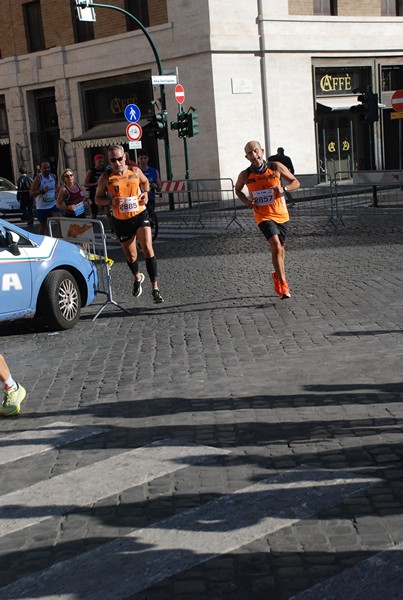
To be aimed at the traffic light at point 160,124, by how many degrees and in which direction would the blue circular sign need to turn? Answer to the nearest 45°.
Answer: approximately 135° to its left

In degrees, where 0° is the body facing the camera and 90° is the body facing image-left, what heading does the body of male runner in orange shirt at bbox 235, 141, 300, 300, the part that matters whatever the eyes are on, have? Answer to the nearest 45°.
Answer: approximately 0°

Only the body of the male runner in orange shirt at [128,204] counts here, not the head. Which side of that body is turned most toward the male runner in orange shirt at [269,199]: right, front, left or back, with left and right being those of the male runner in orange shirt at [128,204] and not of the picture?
left

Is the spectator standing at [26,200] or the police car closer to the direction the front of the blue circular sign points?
the police car

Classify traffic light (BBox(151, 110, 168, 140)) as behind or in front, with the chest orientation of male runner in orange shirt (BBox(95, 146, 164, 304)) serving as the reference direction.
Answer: behind

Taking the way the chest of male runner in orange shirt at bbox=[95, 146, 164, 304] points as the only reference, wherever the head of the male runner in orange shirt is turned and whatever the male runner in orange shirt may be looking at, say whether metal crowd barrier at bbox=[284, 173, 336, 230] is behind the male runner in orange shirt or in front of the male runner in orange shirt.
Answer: behind

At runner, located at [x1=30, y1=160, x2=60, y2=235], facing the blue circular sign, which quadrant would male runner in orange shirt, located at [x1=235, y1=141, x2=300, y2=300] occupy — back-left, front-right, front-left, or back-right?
back-right
